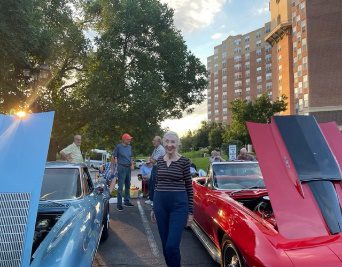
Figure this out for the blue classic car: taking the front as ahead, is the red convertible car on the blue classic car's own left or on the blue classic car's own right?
on the blue classic car's own left

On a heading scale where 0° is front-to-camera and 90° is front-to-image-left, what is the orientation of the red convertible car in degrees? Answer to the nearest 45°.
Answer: approximately 315°

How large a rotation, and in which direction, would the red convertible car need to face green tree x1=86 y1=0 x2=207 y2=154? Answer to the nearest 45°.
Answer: approximately 180°

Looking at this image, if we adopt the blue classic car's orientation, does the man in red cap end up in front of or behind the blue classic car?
behind

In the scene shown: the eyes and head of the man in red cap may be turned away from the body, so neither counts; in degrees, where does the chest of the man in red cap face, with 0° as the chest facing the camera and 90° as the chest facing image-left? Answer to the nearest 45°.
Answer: approximately 315°

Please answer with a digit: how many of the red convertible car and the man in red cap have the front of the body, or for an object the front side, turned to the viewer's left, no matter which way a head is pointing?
0

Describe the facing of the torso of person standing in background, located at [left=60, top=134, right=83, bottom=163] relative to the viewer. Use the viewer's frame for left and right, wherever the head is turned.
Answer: facing the viewer and to the right of the viewer

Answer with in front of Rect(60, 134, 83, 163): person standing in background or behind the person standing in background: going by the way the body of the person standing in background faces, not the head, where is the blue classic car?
in front
